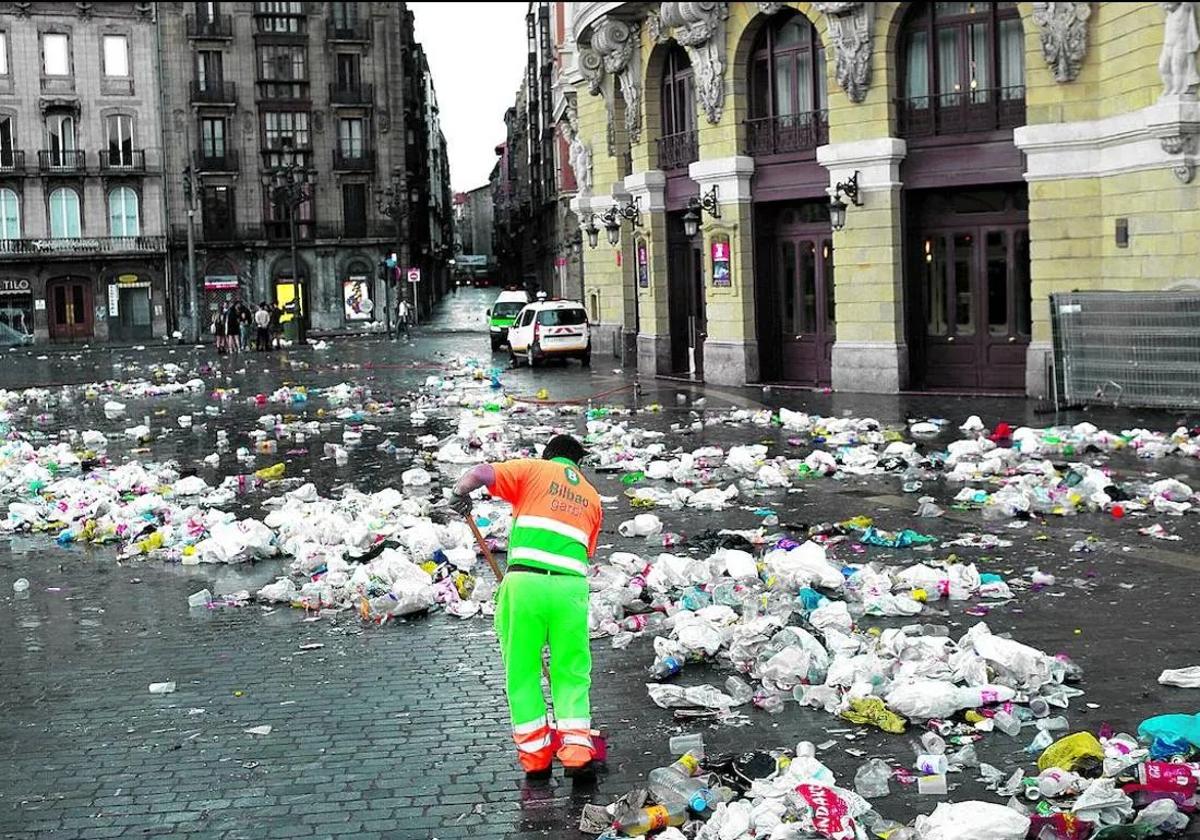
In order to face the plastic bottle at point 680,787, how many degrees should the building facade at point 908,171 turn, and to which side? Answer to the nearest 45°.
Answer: approximately 45° to its left

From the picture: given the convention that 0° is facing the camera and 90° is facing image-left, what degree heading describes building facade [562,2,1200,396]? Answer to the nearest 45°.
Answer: approximately 45°

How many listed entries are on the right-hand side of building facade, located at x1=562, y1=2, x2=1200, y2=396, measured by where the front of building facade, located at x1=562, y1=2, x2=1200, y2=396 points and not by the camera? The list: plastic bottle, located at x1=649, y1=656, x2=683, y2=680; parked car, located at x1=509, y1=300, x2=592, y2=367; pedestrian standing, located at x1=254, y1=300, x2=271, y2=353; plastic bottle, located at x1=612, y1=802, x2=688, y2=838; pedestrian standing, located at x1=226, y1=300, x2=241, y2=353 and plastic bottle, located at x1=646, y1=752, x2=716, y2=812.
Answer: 3

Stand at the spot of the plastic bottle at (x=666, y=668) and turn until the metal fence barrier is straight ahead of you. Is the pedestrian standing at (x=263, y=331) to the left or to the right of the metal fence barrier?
left

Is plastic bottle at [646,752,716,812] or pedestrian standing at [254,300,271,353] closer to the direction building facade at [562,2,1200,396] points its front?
the plastic bottle

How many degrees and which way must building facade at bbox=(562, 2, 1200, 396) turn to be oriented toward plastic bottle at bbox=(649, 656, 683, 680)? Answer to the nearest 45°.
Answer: approximately 45° to its left

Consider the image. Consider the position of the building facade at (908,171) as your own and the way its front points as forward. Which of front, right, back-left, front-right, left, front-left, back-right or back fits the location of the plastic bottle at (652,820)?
front-left

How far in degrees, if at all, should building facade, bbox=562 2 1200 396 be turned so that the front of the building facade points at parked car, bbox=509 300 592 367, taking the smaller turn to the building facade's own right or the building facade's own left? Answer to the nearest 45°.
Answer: approximately 90° to the building facade's own right
